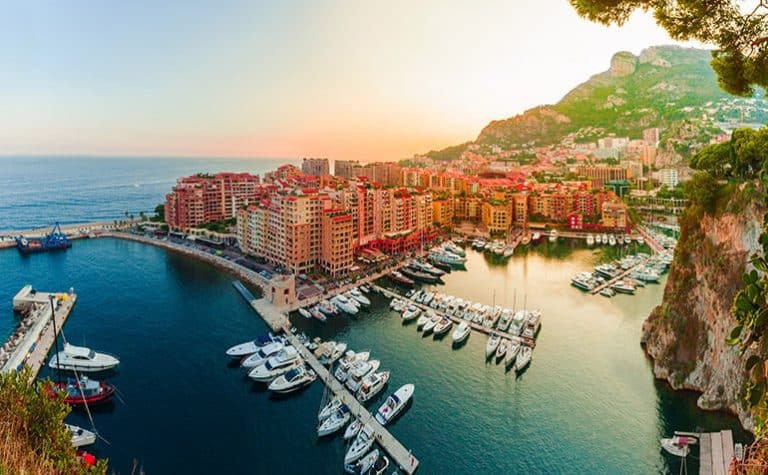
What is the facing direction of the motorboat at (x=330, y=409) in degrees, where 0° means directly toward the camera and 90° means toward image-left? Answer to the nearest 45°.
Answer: approximately 45°

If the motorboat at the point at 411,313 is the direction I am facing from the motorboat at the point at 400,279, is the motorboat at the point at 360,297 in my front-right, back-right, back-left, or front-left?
front-right

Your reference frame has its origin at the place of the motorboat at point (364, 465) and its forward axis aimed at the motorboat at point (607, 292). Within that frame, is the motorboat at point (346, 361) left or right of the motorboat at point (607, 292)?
left

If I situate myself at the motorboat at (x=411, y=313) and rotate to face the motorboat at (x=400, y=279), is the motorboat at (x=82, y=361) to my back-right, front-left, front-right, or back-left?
back-left

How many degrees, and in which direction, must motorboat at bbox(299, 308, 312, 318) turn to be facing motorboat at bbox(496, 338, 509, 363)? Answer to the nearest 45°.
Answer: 0° — it already faces it

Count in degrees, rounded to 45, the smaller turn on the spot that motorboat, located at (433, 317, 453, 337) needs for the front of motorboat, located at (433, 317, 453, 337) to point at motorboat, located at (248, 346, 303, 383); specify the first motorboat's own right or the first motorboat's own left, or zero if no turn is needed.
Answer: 0° — it already faces it

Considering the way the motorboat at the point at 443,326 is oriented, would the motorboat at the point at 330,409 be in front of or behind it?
in front

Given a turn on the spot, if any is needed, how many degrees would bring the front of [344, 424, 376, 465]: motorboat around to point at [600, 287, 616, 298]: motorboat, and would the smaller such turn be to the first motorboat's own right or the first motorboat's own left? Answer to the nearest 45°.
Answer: approximately 180°

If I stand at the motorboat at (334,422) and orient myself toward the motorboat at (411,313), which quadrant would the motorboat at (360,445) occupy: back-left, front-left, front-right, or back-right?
back-right

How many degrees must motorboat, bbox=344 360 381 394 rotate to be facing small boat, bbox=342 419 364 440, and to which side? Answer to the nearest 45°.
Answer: approximately 135° to its right

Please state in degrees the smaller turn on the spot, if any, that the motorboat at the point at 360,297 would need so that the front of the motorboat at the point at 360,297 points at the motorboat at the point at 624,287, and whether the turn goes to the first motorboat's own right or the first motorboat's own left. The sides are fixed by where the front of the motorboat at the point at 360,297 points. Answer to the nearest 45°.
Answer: approximately 45° to the first motorboat's own left

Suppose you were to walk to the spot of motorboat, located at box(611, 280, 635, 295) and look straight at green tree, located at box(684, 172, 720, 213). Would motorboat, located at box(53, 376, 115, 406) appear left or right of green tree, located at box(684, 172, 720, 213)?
right

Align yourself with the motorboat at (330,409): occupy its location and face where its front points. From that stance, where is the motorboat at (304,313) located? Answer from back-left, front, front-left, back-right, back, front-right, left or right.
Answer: back-right

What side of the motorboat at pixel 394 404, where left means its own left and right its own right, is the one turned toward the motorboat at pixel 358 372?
left

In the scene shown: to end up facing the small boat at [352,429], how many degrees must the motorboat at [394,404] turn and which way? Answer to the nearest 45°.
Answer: approximately 180°

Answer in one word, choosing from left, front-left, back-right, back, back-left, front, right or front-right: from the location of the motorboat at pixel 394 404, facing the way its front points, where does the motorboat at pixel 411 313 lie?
front-left
